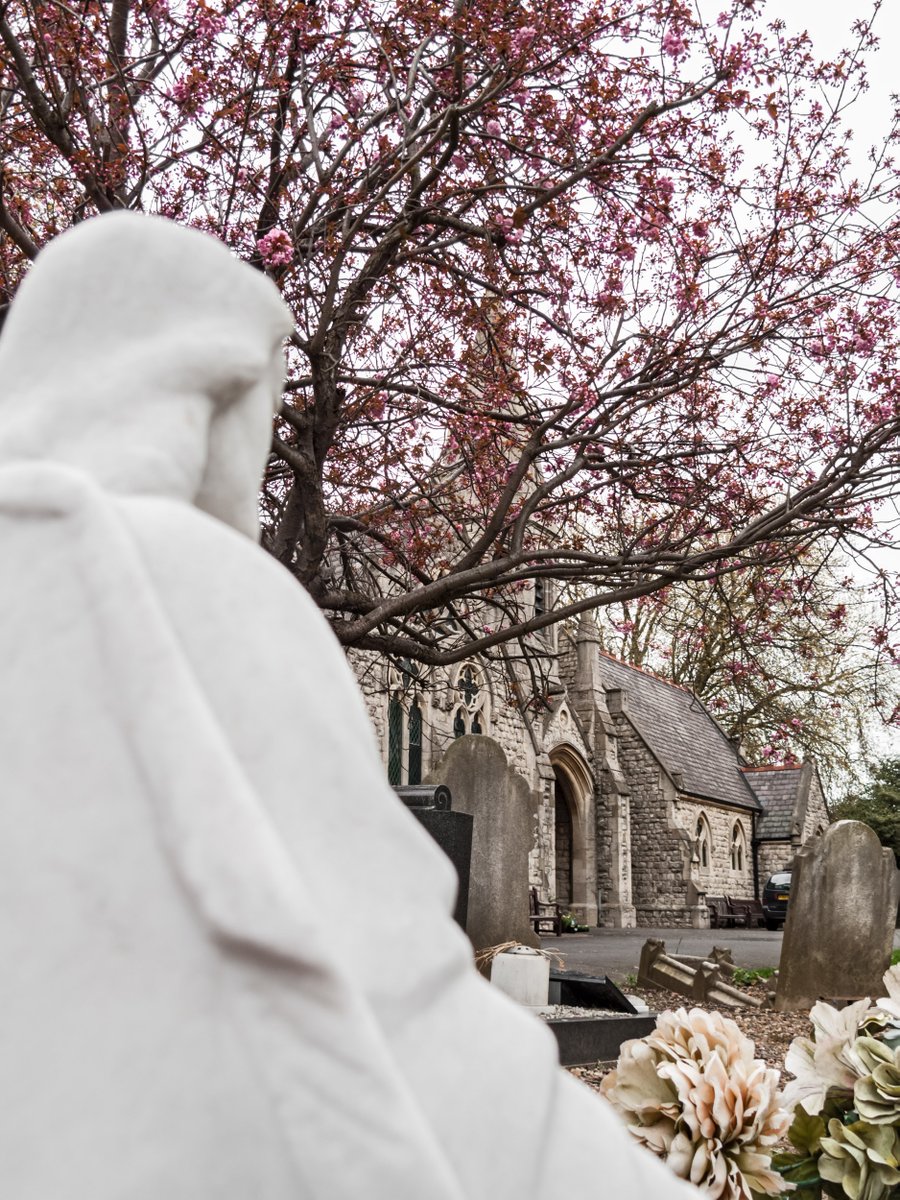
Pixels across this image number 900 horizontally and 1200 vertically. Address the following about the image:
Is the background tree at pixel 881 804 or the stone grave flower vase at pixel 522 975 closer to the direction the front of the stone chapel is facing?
the stone grave flower vase

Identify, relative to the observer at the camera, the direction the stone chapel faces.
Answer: facing the viewer and to the left of the viewer

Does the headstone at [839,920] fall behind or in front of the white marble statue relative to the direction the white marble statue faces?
in front

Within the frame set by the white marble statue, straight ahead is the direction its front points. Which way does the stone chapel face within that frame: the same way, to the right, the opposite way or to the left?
the opposite way

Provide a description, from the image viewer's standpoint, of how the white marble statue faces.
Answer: facing away from the viewer and to the right of the viewer

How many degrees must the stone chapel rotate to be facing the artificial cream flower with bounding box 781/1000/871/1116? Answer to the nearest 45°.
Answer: approximately 45° to its left

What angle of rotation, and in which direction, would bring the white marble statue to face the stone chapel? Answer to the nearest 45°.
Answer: approximately 45° to its left

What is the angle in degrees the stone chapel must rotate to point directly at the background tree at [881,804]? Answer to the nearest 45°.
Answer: approximately 180°

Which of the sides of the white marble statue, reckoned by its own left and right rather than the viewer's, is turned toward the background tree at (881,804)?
front

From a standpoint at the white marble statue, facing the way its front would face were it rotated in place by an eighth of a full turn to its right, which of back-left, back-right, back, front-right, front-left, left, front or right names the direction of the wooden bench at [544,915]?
left
